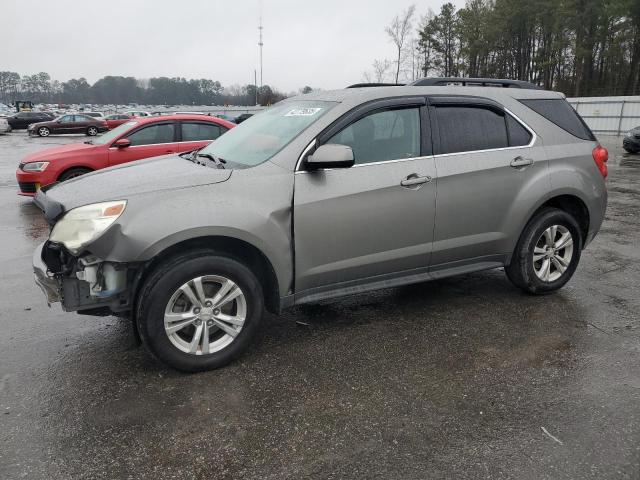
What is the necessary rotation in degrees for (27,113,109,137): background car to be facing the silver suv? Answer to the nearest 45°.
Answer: approximately 90° to its left

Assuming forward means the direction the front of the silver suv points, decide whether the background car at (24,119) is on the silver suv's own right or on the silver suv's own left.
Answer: on the silver suv's own right

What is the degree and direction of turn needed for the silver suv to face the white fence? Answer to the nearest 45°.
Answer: approximately 180°

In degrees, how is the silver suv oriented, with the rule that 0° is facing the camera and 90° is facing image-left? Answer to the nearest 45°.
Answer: approximately 45°

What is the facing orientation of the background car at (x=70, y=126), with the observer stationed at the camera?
facing to the left of the viewer

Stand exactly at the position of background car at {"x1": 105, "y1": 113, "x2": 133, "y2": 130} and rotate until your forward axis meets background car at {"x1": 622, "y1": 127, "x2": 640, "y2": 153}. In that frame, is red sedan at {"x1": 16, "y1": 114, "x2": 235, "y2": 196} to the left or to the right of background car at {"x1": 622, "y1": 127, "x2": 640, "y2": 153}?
right
